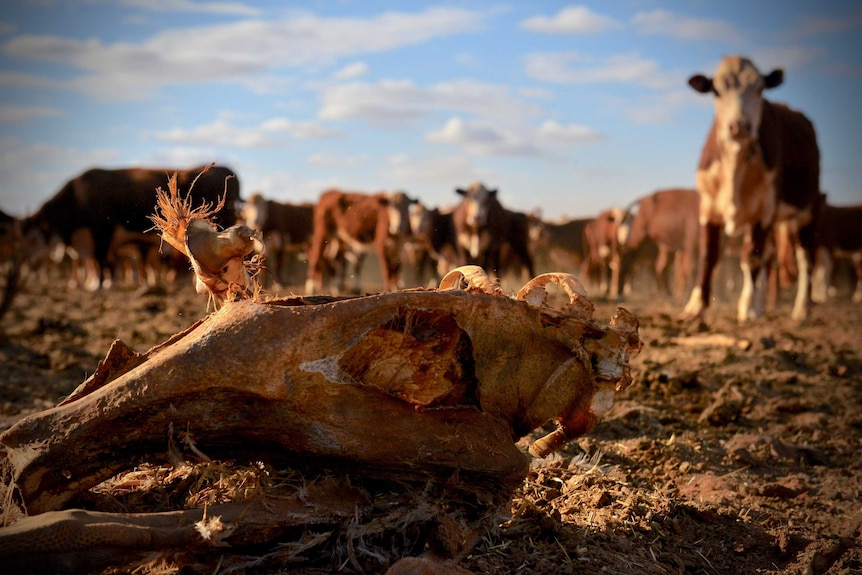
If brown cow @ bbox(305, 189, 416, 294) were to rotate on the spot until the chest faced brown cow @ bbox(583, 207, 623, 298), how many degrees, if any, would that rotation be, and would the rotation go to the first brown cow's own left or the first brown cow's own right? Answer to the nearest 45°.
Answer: approximately 45° to the first brown cow's own left

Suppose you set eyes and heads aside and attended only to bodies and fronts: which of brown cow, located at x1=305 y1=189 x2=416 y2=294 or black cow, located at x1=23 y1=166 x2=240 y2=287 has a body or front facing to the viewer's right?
the brown cow

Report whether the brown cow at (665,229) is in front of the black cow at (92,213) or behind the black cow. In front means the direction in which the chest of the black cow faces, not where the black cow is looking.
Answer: behind

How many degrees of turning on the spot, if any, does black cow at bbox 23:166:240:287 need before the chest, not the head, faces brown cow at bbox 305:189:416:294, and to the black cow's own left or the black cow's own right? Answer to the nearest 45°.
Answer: approximately 180°

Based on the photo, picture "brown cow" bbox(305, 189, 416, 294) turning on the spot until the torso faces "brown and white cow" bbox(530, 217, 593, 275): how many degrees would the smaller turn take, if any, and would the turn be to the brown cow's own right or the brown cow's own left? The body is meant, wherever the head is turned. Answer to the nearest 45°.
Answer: approximately 45° to the brown cow's own left

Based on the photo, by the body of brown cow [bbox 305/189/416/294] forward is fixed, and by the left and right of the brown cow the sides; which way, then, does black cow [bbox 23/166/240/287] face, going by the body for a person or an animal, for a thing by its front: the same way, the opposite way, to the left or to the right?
the opposite way

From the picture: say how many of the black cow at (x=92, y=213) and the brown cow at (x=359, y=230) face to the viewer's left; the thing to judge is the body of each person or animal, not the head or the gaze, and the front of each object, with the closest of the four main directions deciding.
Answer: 1

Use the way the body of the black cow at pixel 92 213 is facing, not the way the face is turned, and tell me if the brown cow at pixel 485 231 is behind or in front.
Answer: behind

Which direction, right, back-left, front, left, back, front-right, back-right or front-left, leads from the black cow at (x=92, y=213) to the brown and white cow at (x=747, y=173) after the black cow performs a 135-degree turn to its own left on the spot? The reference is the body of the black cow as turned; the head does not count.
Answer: front

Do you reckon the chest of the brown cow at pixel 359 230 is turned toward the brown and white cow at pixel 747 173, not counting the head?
no

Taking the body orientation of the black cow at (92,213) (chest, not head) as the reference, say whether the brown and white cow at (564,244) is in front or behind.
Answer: behind

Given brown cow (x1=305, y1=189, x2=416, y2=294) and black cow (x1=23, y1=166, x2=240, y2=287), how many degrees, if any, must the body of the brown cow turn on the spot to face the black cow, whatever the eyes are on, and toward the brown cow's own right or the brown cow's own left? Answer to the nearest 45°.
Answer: approximately 180°

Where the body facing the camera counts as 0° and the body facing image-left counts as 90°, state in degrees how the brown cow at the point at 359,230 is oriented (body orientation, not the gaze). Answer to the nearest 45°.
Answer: approximately 270°

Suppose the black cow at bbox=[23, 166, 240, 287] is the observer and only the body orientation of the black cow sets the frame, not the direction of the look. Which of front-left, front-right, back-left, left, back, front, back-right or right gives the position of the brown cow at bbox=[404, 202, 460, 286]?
back

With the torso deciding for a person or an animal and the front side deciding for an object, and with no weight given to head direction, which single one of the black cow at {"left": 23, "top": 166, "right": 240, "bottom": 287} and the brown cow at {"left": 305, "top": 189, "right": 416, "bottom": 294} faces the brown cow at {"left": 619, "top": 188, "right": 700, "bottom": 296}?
the brown cow at {"left": 305, "top": 189, "right": 416, "bottom": 294}

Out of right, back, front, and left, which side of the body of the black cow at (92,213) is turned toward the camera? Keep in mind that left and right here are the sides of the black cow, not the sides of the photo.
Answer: left
